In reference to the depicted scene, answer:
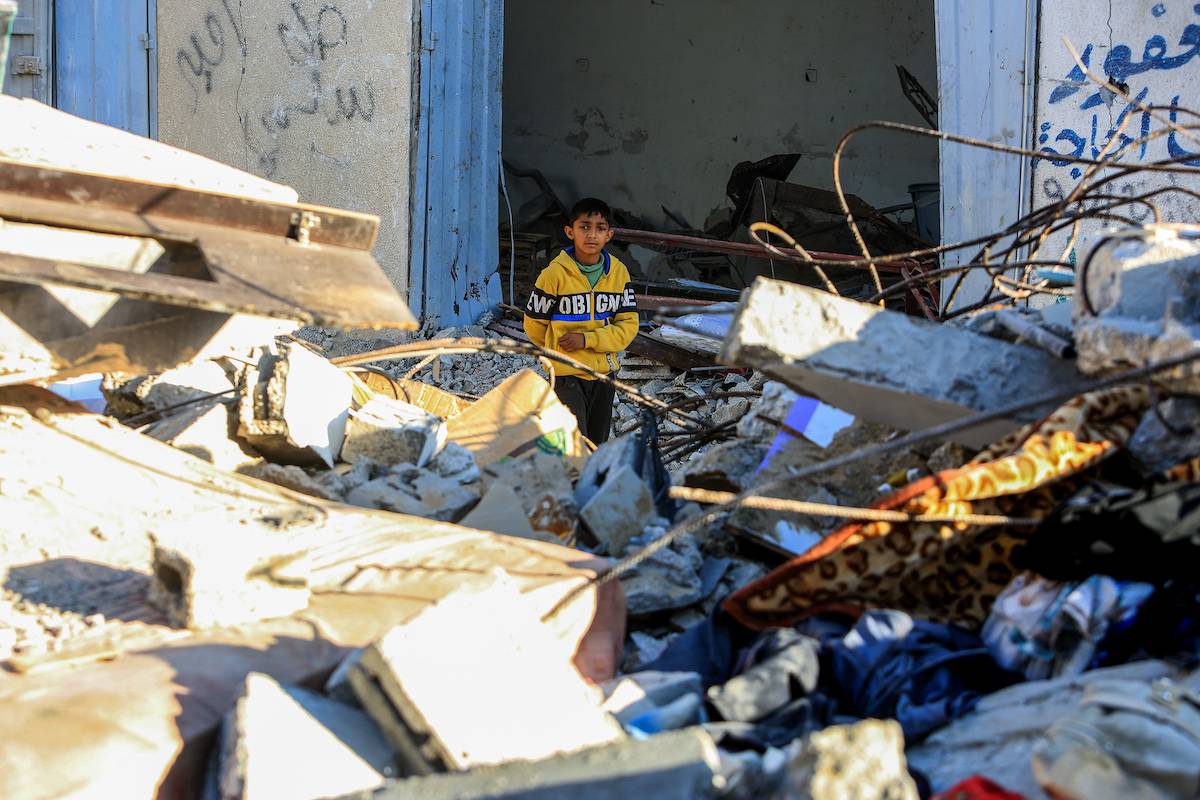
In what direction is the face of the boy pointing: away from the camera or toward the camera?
toward the camera

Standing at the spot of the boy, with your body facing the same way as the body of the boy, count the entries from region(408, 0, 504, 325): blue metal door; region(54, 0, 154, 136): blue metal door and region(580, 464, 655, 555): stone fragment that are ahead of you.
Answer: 1

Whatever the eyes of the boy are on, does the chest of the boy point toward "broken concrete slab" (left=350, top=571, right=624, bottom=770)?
yes

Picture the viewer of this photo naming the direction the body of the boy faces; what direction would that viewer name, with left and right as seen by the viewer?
facing the viewer

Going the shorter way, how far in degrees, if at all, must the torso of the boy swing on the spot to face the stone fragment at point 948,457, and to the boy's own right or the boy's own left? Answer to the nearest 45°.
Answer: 0° — they already face it

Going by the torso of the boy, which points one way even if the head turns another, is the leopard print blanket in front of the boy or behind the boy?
in front

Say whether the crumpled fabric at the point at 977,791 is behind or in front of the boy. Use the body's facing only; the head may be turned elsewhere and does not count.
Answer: in front

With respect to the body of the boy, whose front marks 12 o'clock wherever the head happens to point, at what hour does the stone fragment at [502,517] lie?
The stone fragment is roughly at 12 o'clock from the boy.

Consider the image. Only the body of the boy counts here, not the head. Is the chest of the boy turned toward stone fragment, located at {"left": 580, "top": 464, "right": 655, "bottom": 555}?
yes

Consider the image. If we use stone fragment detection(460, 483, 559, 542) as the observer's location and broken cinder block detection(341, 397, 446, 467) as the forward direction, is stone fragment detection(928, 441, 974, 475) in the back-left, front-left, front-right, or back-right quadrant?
back-right

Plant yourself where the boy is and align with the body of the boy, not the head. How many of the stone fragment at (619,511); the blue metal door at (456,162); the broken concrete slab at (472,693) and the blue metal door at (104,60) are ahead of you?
2
